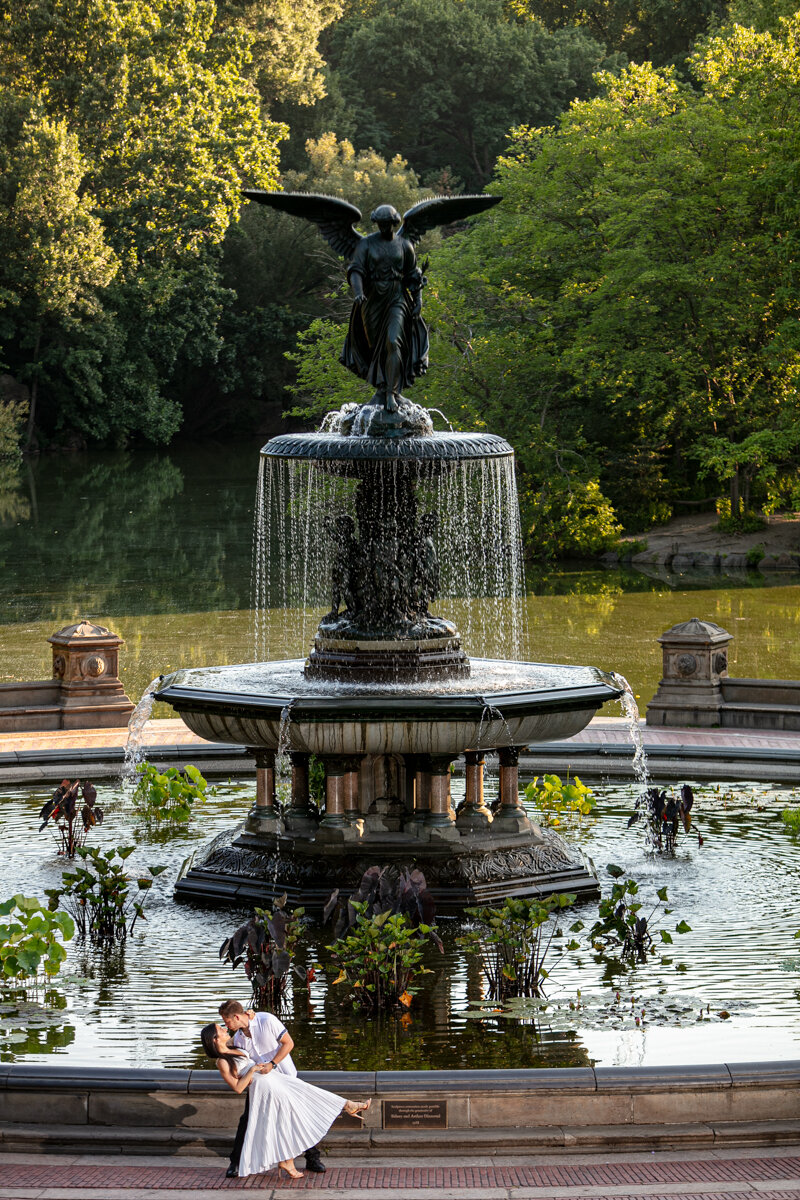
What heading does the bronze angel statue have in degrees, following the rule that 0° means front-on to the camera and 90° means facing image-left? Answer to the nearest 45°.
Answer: approximately 0°

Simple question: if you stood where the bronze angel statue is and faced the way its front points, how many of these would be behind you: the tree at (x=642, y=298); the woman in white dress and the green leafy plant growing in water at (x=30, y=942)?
1

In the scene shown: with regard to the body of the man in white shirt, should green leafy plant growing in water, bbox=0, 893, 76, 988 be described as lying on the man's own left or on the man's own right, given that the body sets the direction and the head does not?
on the man's own right

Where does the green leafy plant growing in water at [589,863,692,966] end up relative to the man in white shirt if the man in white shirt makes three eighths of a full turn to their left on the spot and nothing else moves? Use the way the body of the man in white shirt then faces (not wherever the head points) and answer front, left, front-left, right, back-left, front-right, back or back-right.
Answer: front-left

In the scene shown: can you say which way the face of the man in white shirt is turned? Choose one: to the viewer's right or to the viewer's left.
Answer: to the viewer's left

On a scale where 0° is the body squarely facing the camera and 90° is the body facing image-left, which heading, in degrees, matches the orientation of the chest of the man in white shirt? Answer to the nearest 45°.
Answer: approximately 45°

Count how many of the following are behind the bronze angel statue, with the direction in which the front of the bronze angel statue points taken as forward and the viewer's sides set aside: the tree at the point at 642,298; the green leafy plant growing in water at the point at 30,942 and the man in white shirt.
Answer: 1

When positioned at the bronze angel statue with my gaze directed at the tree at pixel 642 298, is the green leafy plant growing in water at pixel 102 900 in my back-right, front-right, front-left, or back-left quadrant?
back-left
